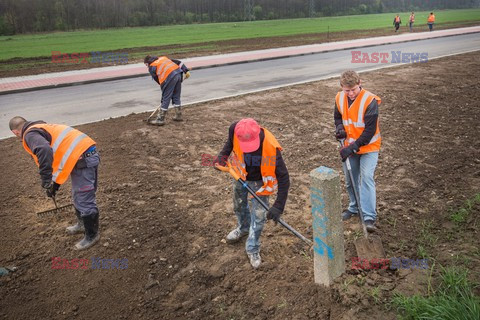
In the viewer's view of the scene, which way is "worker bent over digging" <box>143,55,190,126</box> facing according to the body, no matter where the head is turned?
to the viewer's left

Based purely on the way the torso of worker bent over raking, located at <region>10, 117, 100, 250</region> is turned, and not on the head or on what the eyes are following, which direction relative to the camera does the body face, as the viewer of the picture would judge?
to the viewer's left

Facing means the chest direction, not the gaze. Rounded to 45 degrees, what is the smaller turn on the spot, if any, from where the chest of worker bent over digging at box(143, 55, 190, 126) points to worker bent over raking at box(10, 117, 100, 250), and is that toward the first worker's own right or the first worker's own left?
approximately 90° to the first worker's own left

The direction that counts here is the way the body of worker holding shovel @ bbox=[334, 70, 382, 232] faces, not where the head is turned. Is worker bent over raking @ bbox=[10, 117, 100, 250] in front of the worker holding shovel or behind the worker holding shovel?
in front

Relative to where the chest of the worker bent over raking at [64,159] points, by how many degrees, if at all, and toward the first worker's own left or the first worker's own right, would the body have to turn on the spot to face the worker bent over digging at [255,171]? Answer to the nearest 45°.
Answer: approximately 135° to the first worker's own left

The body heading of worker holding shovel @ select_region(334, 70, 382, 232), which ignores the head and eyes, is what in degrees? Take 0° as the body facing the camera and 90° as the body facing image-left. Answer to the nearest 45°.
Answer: approximately 45°

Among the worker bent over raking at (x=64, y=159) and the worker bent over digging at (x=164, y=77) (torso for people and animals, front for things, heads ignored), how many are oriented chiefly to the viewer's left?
2

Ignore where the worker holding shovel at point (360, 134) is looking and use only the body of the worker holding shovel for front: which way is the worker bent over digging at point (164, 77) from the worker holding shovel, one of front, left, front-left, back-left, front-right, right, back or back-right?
right

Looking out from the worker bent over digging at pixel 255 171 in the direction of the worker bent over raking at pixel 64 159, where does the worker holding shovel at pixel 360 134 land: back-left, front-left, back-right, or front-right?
back-right

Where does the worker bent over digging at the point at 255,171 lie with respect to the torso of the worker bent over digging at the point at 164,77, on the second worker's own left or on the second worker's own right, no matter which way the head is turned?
on the second worker's own left
